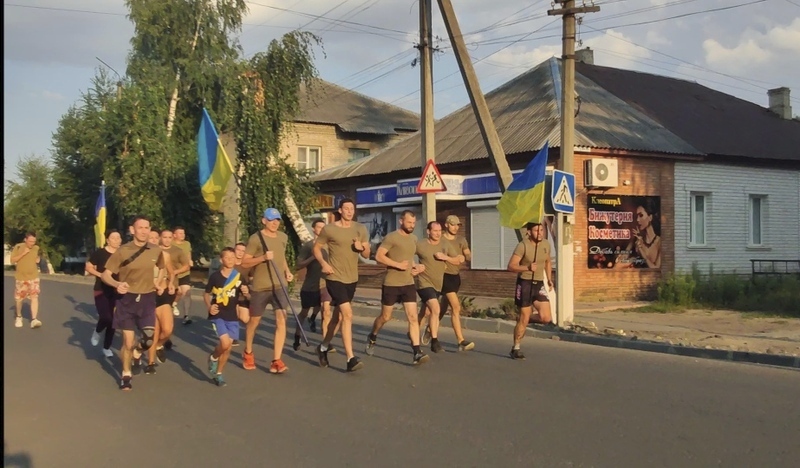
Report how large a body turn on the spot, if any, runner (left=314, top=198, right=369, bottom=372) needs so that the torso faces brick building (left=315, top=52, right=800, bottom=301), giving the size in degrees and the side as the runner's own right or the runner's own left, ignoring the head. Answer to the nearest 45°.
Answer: approximately 90° to the runner's own left

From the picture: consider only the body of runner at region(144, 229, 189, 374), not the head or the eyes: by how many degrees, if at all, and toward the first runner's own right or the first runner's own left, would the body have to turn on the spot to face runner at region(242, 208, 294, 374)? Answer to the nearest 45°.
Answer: approximately 45° to the first runner's own left

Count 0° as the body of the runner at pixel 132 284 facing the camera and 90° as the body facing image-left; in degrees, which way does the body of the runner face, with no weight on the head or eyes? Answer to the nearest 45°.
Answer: approximately 0°

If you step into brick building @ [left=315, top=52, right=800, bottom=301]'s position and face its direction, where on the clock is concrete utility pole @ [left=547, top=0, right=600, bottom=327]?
The concrete utility pole is roughly at 11 o'clock from the brick building.

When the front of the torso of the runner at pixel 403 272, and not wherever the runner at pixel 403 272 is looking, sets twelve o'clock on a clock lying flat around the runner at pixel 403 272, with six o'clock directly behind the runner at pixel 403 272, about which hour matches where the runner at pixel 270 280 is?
the runner at pixel 270 280 is roughly at 4 o'clock from the runner at pixel 403 272.

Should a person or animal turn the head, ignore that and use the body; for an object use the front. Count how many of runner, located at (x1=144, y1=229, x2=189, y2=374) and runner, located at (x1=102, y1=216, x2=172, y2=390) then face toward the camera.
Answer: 2

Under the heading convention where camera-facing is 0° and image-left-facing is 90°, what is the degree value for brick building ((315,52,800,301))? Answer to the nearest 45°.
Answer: approximately 45°
